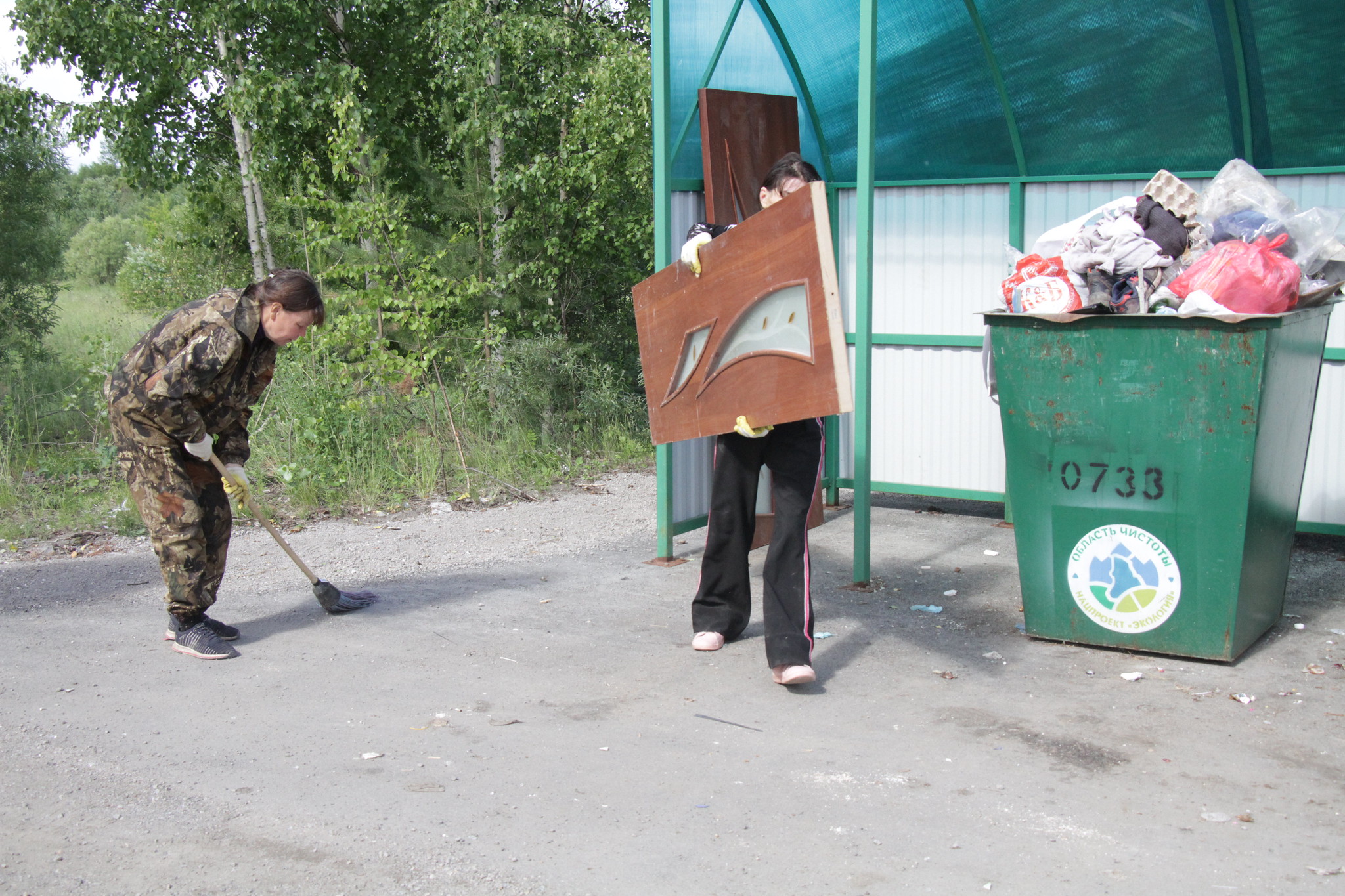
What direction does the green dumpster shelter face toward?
toward the camera

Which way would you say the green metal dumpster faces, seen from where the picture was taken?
facing the viewer

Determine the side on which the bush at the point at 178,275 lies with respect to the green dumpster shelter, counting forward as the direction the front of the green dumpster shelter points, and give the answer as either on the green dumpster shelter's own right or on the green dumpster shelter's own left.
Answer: on the green dumpster shelter's own right

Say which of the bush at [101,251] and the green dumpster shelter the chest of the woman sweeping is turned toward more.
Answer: the green dumpster shelter

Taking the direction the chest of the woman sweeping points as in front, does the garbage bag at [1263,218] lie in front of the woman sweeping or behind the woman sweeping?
in front

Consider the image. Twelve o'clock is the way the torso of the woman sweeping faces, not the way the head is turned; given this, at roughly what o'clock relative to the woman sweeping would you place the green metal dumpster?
The green metal dumpster is roughly at 1 o'clock from the woman sweeping.

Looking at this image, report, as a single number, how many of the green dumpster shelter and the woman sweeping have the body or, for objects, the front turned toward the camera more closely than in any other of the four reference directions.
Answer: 1

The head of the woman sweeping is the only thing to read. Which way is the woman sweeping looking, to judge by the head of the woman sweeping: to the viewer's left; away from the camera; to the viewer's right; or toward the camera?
to the viewer's right

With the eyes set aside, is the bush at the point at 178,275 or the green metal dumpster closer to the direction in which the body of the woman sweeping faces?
the green metal dumpster

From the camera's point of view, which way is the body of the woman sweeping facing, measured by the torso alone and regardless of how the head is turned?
to the viewer's right
